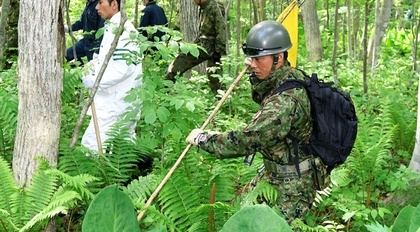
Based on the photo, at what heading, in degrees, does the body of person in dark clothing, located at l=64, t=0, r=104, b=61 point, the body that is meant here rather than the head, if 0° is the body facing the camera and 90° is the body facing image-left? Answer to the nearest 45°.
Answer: approximately 90°

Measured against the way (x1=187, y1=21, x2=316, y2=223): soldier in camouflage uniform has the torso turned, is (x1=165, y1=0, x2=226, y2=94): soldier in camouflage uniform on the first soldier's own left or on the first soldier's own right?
on the first soldier's own right

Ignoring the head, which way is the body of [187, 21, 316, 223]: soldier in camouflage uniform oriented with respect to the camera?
to the viewer's left

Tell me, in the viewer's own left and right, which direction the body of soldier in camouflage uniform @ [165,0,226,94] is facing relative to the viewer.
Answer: facing to the left of the viewer

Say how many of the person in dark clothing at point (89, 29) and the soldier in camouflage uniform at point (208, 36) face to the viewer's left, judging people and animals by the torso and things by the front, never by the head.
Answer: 2
